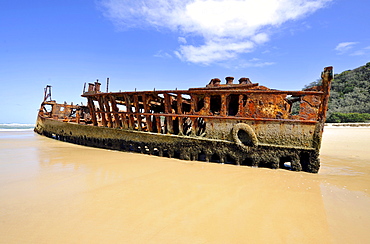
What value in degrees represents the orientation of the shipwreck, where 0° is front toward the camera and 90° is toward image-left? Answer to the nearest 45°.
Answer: approximately 315°
